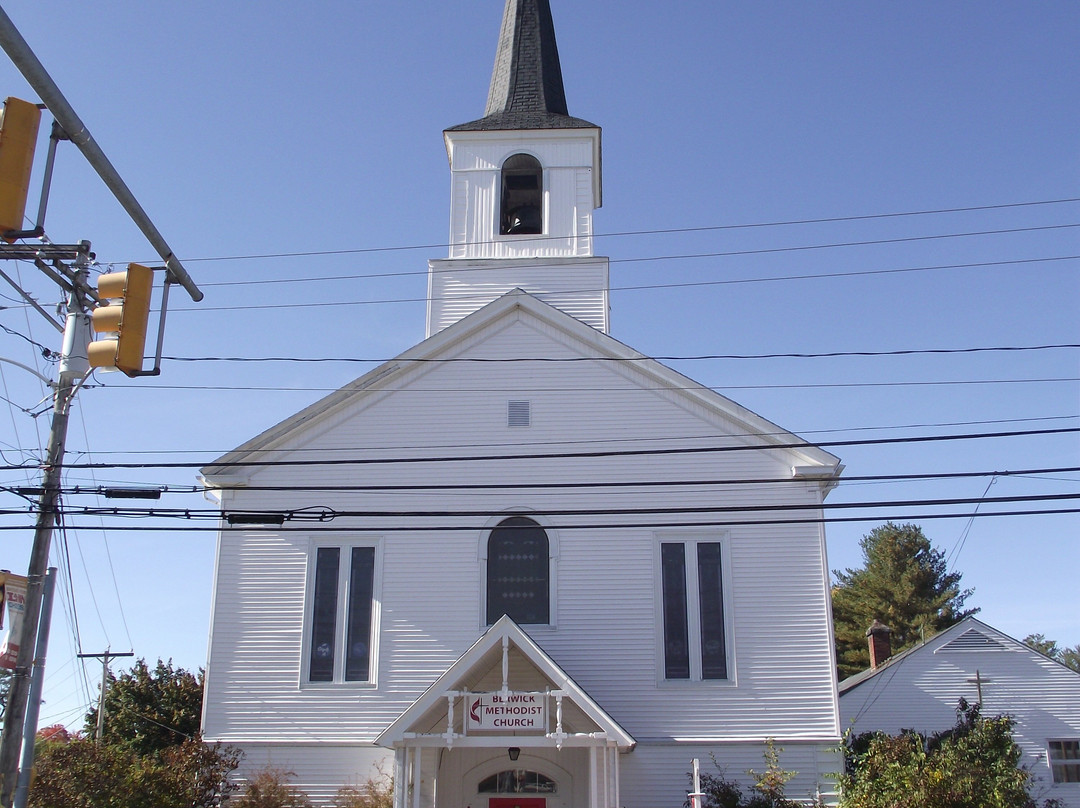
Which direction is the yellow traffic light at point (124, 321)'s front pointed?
to the viewer's left

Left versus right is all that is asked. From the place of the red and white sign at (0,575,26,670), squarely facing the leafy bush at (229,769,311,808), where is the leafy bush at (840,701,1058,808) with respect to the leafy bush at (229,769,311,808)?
right

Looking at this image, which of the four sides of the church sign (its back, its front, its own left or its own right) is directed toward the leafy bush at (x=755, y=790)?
left

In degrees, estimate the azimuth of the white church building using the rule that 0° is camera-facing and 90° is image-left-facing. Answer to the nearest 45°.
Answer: approximately 0°

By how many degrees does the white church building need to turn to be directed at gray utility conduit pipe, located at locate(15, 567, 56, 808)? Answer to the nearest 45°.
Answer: approximately 45° to its right

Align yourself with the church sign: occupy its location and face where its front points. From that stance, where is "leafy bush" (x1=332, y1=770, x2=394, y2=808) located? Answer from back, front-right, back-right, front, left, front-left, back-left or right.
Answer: back-right

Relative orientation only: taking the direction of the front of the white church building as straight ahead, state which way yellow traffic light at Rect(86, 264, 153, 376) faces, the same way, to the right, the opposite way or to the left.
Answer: to the right

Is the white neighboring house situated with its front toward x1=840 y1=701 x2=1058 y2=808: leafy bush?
yes

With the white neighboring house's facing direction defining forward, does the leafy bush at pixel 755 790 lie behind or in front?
in front
